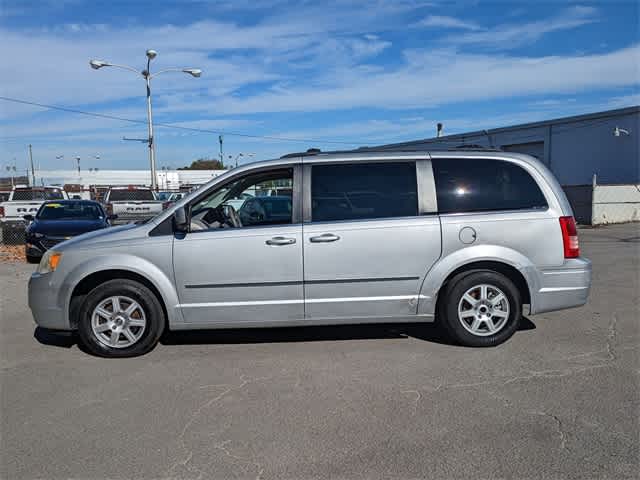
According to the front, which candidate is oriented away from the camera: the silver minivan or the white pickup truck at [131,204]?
the white pickup truck

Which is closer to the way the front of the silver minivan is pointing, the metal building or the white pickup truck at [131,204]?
the white pickup truck

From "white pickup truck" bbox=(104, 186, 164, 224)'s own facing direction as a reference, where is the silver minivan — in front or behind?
behind

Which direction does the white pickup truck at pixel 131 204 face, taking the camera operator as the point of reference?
facing away from the viewer

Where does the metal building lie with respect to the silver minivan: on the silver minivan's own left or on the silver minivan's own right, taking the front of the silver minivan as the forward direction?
on the silver minivan's own right

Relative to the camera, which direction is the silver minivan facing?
to the viewer's left

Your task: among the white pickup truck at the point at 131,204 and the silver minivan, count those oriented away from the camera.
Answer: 1

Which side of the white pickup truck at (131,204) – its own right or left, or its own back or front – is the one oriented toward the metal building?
right

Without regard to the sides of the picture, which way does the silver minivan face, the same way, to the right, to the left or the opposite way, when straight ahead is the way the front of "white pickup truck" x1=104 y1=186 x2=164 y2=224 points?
to the left
